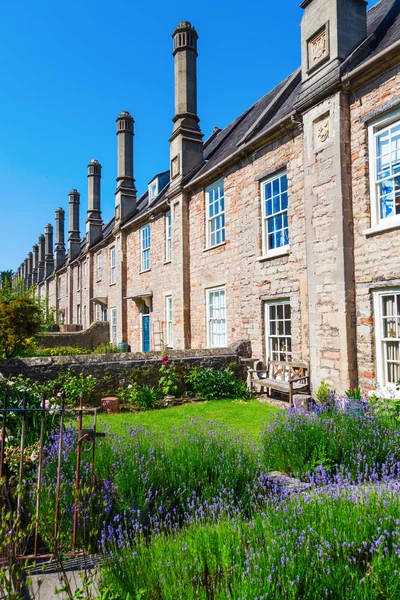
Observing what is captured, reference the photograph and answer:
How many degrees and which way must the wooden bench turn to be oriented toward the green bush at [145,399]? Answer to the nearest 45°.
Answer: approximately 45° to its right

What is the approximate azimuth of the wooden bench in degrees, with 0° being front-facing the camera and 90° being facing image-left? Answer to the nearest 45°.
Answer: approximately 45°

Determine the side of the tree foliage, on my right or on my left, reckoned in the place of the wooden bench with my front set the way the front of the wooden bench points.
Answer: on my right

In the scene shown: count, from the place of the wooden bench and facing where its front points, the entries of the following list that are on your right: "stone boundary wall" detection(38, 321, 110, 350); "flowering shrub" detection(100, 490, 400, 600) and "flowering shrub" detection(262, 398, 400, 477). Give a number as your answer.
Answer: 1

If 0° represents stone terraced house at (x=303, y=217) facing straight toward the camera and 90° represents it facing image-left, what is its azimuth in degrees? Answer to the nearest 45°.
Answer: approximately 45°

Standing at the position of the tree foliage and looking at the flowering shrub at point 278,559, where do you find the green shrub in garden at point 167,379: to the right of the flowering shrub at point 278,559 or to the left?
left

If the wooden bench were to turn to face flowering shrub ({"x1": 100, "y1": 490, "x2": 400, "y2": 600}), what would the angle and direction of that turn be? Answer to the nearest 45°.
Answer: approximately 45° to its left
